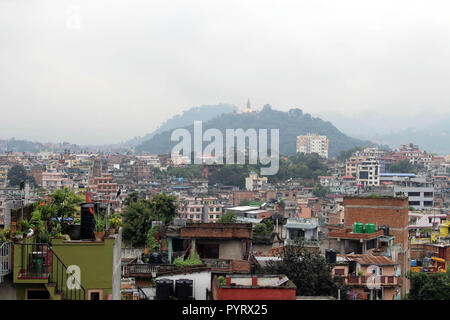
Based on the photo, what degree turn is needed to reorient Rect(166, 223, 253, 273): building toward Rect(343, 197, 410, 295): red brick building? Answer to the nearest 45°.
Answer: approximately 135° to its left

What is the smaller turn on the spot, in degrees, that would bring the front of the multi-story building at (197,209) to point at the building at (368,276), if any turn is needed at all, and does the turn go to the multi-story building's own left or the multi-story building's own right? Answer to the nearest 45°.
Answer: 0° — it already faces it

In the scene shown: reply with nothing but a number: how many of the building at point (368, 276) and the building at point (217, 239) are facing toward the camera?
2

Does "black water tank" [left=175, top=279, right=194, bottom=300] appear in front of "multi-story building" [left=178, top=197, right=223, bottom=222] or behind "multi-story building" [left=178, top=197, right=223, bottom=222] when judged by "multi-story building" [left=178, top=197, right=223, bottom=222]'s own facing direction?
in front

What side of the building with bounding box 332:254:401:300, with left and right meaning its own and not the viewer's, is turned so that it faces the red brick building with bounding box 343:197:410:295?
back

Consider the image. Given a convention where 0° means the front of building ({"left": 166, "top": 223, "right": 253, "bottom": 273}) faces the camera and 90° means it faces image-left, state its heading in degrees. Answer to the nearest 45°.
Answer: approximately 0°

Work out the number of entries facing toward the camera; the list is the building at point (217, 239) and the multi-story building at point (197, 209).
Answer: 2

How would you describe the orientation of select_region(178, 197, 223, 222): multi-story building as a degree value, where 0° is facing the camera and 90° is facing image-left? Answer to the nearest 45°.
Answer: approximately 0°
